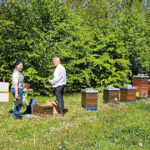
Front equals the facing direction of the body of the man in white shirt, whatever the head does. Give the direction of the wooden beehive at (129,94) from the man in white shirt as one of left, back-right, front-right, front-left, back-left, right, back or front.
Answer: back-right

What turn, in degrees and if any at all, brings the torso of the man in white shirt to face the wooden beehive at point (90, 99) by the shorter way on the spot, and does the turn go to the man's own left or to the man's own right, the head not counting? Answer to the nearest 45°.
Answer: approximately 135° to the man's own right

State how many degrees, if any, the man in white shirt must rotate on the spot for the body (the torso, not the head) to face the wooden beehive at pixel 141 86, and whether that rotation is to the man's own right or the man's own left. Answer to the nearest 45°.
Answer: approximately 135° to the man's own right

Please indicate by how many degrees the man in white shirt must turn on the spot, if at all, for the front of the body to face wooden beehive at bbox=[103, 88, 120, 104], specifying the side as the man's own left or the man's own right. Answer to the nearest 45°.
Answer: approximately 135° to the man's own right

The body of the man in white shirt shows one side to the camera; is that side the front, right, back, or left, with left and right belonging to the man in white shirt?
left
